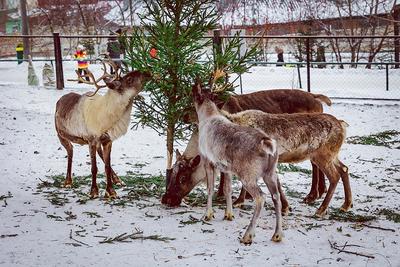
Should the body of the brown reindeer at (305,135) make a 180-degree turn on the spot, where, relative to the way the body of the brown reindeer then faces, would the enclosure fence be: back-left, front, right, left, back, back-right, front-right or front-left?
left

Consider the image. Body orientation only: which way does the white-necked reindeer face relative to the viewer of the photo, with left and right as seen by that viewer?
facing the viewer and to the right of the viewer

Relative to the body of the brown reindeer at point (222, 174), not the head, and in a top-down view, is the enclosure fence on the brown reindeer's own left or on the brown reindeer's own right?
on the brown reindeer's own right

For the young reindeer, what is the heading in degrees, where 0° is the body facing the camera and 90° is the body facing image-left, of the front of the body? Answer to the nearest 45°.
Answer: approximately 135°

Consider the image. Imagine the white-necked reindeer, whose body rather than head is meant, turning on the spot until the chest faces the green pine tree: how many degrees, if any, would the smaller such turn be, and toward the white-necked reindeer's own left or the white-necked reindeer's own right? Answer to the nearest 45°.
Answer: approximately 45° to the white-necked reindeer's own left

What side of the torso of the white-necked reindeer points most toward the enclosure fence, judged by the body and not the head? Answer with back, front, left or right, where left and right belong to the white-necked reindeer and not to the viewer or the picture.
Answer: left

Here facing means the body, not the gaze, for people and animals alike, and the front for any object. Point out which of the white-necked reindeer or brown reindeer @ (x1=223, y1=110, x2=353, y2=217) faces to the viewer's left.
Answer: the brown reindeer

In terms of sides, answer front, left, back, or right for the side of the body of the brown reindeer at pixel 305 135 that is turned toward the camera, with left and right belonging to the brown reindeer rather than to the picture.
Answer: left

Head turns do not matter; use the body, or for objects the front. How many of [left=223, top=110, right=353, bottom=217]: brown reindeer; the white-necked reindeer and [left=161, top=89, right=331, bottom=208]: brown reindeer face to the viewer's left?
2

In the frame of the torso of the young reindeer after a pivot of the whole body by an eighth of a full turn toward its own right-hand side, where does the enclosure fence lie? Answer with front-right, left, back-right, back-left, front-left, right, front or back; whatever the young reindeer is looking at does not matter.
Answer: front

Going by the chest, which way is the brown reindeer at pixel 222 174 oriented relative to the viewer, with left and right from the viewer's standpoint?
facing to the left of the viewer
